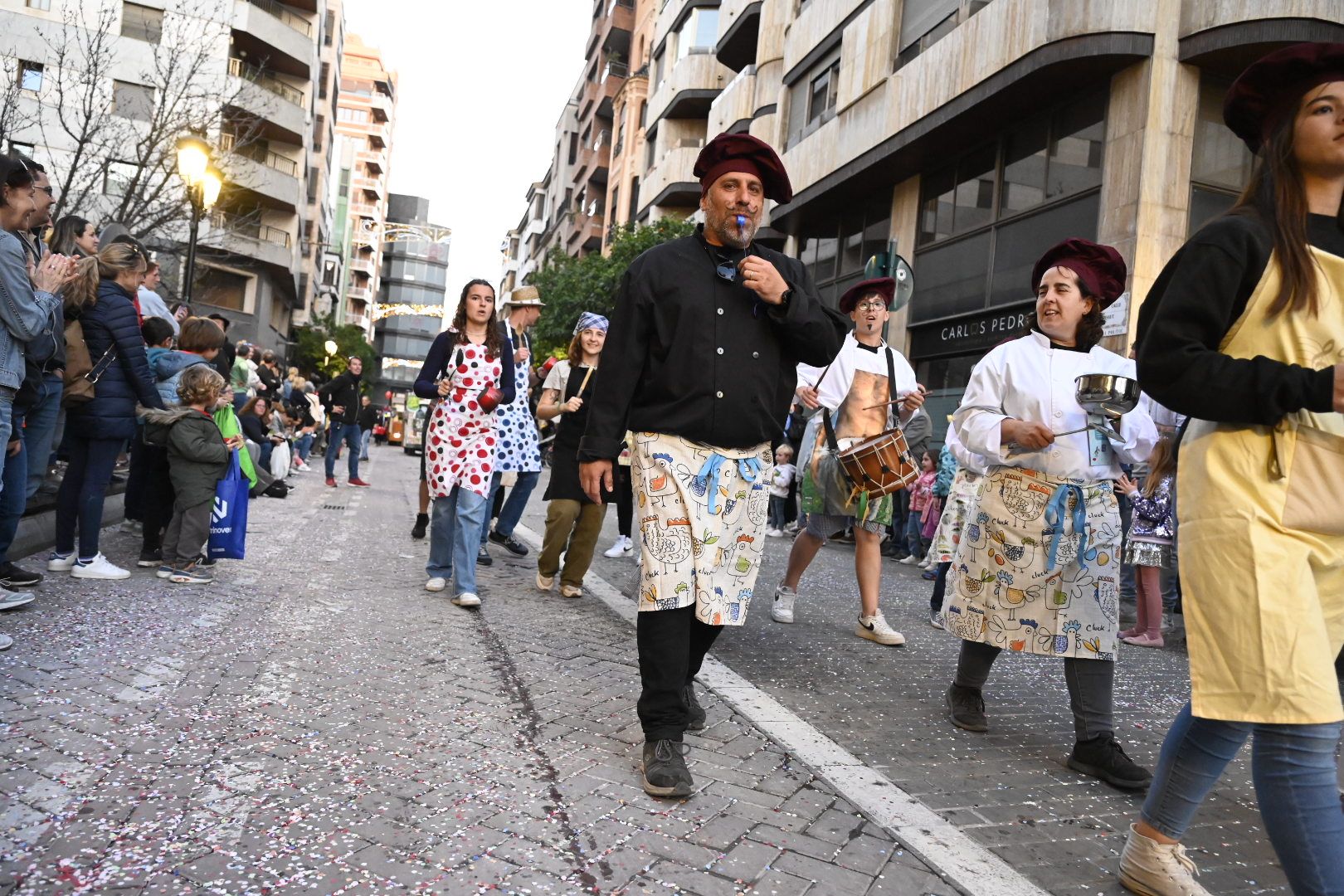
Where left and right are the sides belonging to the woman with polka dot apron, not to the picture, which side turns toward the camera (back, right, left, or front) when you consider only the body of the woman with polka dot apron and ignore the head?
front

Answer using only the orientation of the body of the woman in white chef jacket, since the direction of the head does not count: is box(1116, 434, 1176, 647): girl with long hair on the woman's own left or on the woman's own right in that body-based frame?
on the woman's own left

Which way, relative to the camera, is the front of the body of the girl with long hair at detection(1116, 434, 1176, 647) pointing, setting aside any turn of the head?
to the viewer's left

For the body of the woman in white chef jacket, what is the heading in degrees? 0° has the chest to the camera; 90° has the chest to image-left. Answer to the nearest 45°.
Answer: approximately 315°

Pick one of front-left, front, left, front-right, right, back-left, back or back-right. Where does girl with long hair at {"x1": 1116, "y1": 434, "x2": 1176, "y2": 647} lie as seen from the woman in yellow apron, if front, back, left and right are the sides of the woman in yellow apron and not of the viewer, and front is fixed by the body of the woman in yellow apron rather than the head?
back-left
